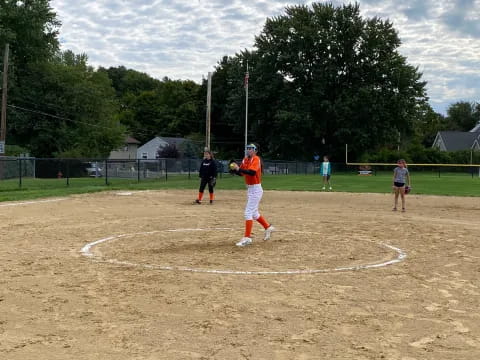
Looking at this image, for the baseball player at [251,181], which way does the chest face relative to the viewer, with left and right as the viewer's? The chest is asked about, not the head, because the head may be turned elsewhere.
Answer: facing the viewer and to the left of the viewer

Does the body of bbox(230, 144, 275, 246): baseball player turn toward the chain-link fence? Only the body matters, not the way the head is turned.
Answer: no

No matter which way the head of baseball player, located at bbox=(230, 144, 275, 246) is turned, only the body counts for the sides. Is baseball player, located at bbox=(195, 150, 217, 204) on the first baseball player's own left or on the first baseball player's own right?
on the first baseball player's own right
